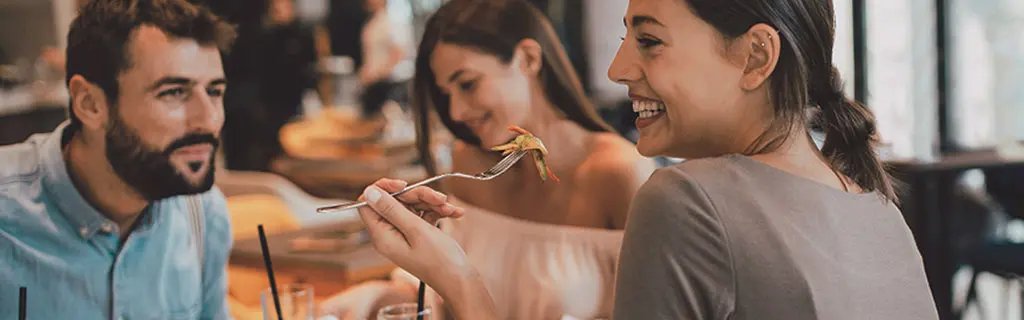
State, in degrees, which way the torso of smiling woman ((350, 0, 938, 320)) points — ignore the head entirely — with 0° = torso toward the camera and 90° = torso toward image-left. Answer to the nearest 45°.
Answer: approximately 135°

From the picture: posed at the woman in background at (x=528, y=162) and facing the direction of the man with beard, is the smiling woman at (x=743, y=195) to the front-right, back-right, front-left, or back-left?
front-left

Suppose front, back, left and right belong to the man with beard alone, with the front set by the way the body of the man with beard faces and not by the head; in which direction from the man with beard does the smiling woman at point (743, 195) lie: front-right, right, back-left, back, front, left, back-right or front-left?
front

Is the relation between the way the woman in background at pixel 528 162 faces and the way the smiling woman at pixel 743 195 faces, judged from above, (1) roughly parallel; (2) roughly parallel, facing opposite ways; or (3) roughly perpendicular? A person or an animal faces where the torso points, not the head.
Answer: roughly perpendicular

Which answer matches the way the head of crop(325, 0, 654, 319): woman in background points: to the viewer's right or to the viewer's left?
to the viewer's left

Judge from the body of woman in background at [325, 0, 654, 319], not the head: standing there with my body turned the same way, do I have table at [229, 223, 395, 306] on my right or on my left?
on my right

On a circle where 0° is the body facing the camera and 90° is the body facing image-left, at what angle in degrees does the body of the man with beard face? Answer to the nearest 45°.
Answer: approximately 315°

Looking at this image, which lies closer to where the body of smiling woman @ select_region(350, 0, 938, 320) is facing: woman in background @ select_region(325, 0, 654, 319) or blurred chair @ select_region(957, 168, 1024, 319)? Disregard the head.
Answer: the woman in background

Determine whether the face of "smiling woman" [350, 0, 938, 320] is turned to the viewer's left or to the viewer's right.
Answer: to the viewer's left

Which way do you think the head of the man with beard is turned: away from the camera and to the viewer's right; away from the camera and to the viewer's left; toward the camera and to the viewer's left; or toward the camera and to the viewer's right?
toward the camera and to the viewer's right

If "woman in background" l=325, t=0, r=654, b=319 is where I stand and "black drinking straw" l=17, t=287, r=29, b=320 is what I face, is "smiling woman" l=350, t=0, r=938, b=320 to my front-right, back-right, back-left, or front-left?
front-left

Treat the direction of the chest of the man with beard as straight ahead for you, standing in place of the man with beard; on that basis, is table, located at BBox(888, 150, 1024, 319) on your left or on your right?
on your left
